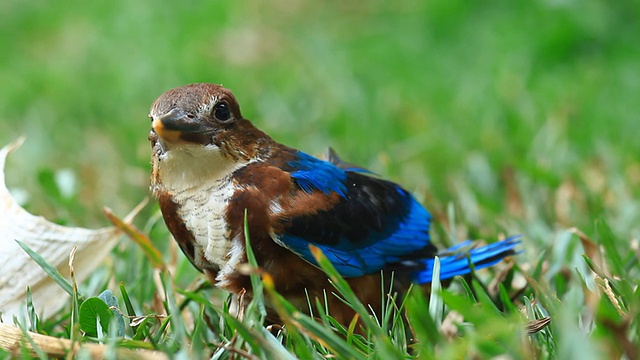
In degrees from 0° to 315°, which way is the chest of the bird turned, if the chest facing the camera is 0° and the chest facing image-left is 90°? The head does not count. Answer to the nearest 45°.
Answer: approximately 45°
